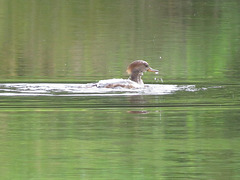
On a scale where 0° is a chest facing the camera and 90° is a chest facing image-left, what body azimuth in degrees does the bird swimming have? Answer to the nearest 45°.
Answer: approximately 270°
